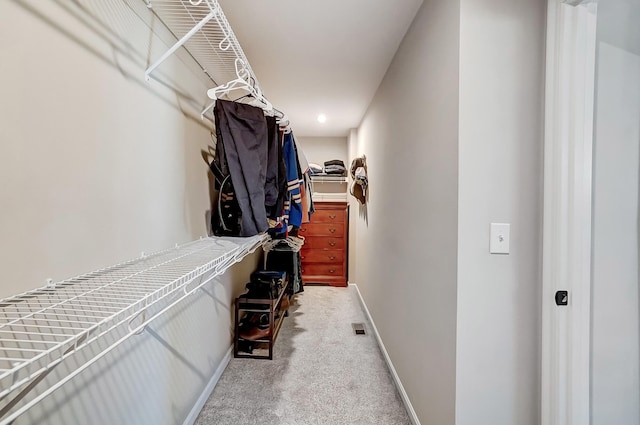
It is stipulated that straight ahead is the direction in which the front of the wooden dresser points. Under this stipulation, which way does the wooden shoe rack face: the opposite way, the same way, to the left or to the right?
to the left

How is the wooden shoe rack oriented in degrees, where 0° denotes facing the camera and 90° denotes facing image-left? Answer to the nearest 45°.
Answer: approximately 270°

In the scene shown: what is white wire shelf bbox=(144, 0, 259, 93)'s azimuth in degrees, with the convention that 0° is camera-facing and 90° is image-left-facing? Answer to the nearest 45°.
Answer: approximately 270°

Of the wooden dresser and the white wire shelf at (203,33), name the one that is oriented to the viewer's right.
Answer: the white wire shelf

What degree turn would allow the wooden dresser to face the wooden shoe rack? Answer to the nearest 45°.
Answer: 0° — it already faces it

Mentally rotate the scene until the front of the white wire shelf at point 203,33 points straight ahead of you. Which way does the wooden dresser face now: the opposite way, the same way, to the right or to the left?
to the right
